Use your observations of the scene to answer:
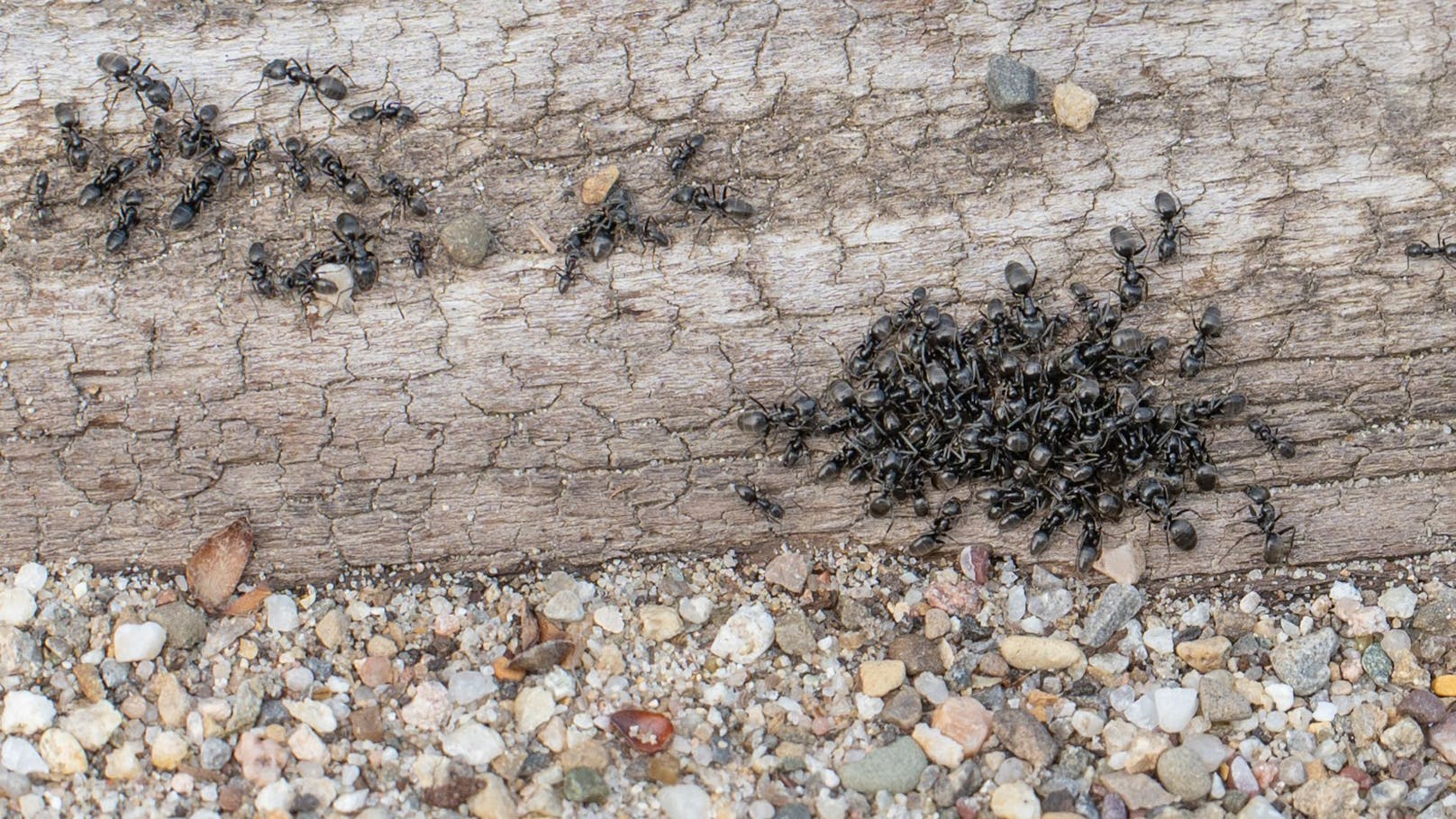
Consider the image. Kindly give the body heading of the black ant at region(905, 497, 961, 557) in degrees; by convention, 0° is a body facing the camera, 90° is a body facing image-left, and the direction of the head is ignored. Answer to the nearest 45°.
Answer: approximately 225°

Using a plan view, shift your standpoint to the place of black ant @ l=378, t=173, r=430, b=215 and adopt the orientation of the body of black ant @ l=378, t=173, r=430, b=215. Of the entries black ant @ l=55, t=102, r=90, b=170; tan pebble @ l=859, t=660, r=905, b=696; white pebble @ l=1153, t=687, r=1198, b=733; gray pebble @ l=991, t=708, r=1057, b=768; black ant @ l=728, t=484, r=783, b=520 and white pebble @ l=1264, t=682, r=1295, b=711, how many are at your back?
5

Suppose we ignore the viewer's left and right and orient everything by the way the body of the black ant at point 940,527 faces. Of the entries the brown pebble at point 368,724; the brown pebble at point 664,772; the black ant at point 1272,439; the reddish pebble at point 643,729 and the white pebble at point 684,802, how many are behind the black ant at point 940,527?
4

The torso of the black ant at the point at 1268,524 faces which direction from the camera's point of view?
away from the camera

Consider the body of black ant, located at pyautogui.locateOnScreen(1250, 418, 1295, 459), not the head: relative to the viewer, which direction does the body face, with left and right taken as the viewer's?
facing away from the viewer and to the left of the viewer

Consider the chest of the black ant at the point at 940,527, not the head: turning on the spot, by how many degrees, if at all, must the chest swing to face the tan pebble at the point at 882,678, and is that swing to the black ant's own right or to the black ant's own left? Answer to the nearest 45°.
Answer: approximately 135° to the black ant's own right

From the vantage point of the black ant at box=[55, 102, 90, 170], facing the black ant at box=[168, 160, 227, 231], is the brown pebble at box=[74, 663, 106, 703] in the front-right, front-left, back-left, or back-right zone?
front-right

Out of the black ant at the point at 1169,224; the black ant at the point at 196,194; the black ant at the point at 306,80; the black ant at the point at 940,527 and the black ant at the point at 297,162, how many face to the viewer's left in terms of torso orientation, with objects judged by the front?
1

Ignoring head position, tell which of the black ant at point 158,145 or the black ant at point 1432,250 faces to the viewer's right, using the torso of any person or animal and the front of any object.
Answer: the black ant at point 1432,250

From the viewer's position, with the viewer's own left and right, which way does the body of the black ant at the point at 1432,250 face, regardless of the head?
facing to the right of the viewer

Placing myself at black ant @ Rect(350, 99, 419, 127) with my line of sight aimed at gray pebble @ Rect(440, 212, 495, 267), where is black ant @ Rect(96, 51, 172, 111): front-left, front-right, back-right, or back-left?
back-right

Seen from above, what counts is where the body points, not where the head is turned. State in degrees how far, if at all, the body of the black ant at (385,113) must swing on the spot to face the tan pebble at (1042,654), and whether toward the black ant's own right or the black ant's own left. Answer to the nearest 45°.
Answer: approximately 45° to the black ant's own right

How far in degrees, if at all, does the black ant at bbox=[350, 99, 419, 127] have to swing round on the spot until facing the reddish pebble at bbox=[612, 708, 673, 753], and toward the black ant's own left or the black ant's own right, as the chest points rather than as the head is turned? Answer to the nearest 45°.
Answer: approximately 90° to the black ant's own right

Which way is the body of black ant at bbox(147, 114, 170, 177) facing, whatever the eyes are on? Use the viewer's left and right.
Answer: facing the viewer

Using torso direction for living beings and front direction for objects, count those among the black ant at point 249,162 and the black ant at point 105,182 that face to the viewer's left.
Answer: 0
